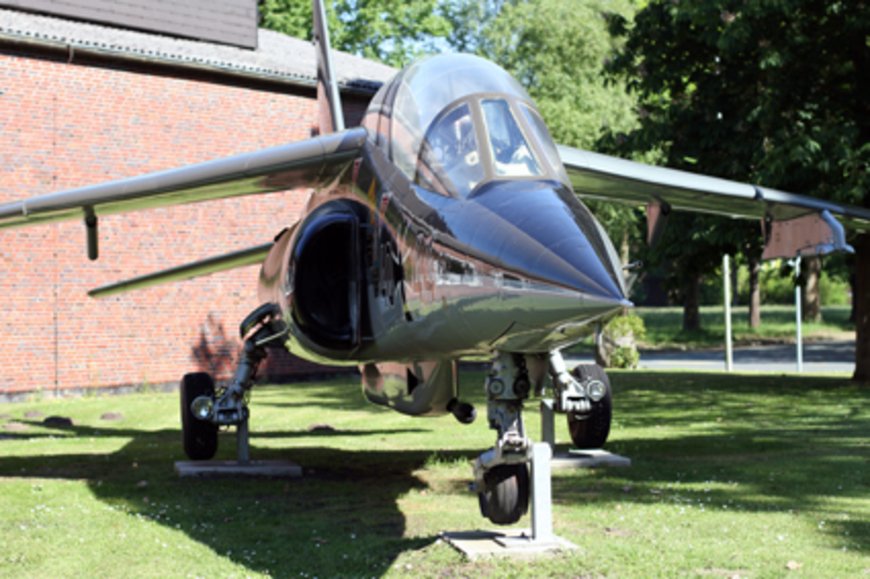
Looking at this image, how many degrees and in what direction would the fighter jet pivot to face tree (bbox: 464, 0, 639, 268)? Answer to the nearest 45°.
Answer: approximately 135° to its left

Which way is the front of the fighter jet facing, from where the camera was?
facing the viewer and to the right of the viewer

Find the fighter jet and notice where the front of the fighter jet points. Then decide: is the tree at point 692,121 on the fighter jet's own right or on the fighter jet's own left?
on the fighter jet's own left

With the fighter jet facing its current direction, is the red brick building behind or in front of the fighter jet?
behind

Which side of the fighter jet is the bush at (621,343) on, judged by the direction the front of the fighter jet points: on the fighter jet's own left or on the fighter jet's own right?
on the fighter jet's own left

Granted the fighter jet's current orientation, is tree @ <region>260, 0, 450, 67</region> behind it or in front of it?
behind

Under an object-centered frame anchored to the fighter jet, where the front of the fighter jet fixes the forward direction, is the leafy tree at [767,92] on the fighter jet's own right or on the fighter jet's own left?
on the fighter jet's own left
